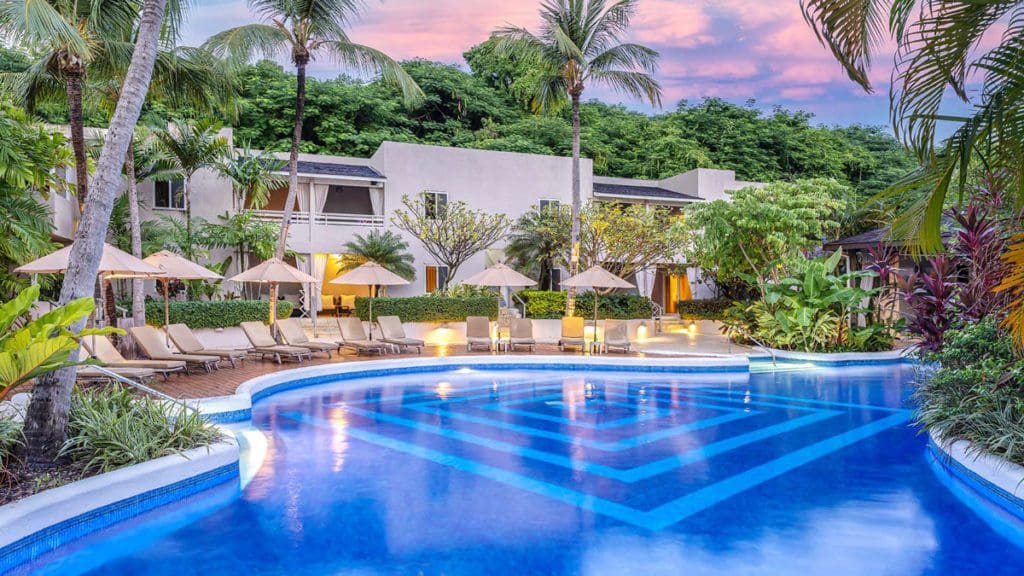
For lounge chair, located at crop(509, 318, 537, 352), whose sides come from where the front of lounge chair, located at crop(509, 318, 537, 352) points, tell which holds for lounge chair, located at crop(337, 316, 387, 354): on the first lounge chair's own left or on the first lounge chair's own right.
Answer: on the first lounge chair's own right

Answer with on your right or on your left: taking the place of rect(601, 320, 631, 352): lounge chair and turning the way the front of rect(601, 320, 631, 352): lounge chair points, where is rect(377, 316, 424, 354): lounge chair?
on your right

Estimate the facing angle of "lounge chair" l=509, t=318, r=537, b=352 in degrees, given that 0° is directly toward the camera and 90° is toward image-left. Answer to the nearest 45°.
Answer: approximately 0°

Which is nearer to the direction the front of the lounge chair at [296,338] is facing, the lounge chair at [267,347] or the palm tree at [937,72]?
the palm tree

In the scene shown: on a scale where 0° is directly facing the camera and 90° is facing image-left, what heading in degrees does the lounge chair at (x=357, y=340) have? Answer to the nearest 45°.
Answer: approximately 315°

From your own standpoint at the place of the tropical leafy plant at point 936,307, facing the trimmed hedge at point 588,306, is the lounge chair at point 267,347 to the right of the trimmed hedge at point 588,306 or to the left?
left

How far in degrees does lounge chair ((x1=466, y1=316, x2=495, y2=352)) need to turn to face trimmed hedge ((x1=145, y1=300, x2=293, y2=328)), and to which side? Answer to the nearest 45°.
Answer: approximately 90° to its right

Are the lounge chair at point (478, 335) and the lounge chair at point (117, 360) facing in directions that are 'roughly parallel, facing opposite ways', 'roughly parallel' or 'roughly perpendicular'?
roughly perpendicular

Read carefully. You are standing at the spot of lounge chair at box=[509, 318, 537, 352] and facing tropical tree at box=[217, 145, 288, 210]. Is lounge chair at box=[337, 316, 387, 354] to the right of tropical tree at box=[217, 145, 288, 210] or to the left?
left

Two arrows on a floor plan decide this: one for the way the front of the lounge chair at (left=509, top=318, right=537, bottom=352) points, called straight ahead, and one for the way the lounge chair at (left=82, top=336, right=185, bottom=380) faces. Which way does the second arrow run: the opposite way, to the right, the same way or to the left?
to the left
